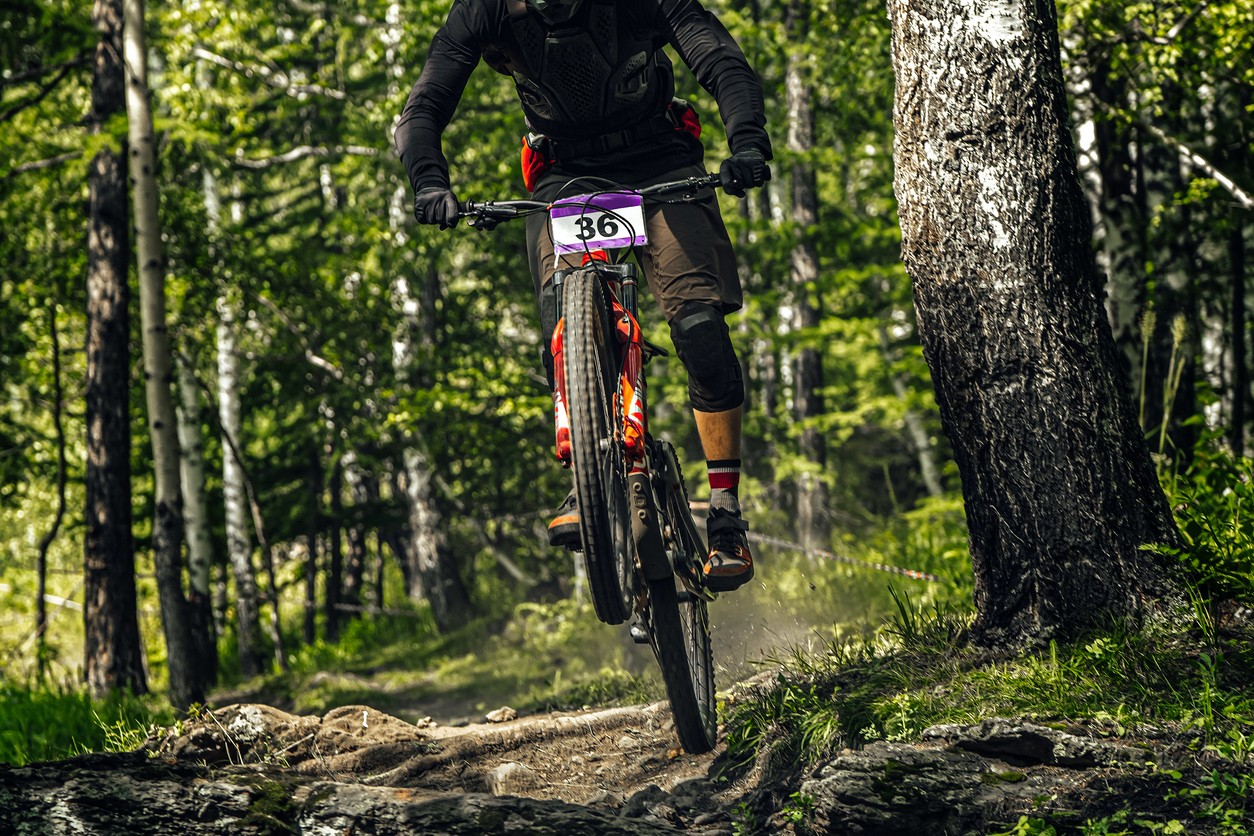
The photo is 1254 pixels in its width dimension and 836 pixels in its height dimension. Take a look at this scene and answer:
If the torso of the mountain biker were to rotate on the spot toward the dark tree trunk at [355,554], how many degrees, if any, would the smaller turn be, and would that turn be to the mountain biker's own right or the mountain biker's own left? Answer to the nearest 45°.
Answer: approximately 180°

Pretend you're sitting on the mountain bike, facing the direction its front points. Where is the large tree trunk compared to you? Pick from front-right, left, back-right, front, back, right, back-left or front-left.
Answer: left

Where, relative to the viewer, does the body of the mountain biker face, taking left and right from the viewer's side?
facing the viewer

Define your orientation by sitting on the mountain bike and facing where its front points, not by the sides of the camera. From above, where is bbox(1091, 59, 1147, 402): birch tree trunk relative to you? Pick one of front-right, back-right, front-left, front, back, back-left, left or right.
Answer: back-left

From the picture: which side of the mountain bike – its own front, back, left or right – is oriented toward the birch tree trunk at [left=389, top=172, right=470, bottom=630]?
back

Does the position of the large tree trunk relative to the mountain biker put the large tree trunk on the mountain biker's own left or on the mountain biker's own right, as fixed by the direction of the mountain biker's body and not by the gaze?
on the mountain biker's own left

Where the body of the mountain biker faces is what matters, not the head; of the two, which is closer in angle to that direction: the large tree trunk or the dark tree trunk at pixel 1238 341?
the large tree trunk

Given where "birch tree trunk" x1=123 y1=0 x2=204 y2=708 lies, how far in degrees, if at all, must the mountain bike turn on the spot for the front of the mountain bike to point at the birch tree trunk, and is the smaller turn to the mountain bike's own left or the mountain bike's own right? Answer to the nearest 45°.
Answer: approximately 135° to the mountain bike's own right

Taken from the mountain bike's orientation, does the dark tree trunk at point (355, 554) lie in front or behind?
behind

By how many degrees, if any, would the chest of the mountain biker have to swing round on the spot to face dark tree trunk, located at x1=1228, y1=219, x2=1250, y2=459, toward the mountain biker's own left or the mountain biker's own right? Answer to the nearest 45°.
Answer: approximately 135° to the mountain biker's own left

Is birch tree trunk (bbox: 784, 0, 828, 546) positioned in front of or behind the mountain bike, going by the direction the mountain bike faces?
behind

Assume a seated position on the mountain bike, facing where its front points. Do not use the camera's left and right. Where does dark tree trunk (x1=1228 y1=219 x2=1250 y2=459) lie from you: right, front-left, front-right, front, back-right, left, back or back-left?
back-left

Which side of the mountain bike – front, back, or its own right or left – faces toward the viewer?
front

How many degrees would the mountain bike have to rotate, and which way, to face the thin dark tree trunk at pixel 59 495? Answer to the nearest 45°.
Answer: approximately 135° to its right
